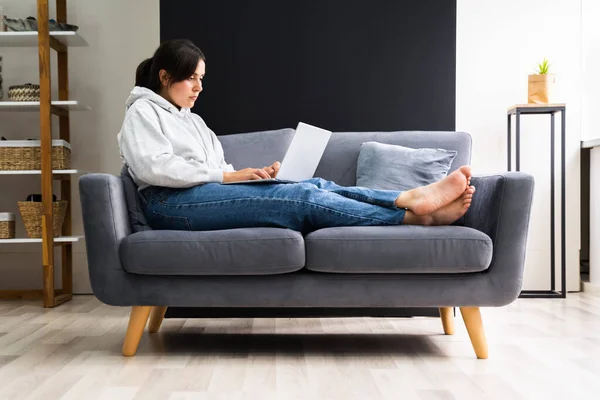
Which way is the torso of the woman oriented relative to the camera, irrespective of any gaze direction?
to the viewer's right

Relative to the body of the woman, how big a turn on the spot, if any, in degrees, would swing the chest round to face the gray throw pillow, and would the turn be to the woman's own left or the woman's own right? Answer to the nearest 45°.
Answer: approximately 45° to the woman's own left

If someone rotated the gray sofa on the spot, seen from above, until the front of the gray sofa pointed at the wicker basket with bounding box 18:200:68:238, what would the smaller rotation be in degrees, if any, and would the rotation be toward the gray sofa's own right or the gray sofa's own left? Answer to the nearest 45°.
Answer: approximately 135° to the gray sofa's own right

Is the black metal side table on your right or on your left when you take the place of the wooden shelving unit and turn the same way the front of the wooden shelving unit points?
on your left

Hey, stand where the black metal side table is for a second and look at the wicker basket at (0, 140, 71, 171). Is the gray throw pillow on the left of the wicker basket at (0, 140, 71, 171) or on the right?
left

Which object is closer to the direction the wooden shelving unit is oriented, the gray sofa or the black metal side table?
the gray sofa

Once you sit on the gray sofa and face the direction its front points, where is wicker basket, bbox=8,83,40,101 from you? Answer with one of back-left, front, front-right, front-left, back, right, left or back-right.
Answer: back-right

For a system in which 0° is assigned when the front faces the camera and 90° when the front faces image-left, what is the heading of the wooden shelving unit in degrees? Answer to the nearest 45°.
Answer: approximately 0°

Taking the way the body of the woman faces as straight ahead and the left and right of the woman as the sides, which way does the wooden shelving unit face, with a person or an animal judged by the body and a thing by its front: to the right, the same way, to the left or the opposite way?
to the right
